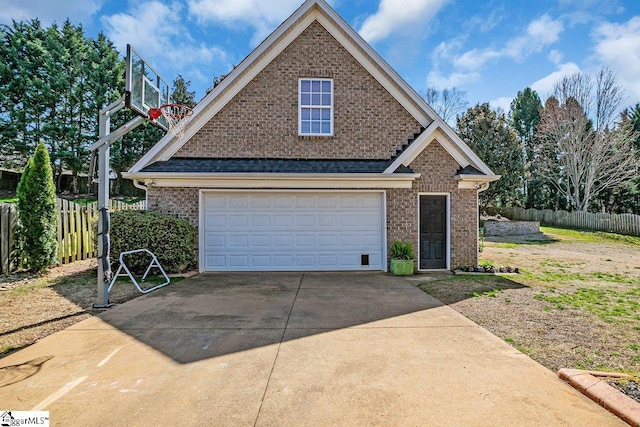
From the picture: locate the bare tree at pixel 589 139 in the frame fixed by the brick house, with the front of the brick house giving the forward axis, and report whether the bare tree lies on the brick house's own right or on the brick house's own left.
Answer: on the brick house's own left

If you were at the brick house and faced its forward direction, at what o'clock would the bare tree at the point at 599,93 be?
The bare tree is roughly at 8 o'clock from the brick house.

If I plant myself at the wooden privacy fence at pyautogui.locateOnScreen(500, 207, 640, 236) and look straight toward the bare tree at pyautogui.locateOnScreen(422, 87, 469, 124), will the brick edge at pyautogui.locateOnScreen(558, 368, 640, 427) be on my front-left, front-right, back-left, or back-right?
back-left

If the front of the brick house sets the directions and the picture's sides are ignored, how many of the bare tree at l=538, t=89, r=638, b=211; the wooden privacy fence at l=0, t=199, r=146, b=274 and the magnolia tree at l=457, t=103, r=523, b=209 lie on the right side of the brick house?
1

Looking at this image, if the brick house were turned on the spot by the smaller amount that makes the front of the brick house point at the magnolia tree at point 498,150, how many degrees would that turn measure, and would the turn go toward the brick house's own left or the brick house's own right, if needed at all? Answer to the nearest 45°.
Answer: approximately 135° to the brick house's own left

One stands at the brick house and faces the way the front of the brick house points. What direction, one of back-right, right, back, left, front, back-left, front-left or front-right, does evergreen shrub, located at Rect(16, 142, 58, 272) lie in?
right

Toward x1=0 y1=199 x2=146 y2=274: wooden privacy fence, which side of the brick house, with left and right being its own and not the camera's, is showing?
right

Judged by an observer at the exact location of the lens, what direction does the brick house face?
facing the viewer

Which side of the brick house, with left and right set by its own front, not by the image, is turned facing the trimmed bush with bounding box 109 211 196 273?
right

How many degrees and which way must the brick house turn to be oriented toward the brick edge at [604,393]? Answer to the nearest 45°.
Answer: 0° — it already faces it
